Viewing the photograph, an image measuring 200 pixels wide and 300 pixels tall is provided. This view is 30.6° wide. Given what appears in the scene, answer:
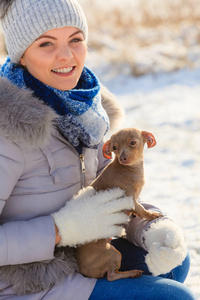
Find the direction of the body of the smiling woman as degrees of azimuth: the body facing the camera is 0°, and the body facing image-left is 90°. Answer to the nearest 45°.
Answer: approximately 315°
